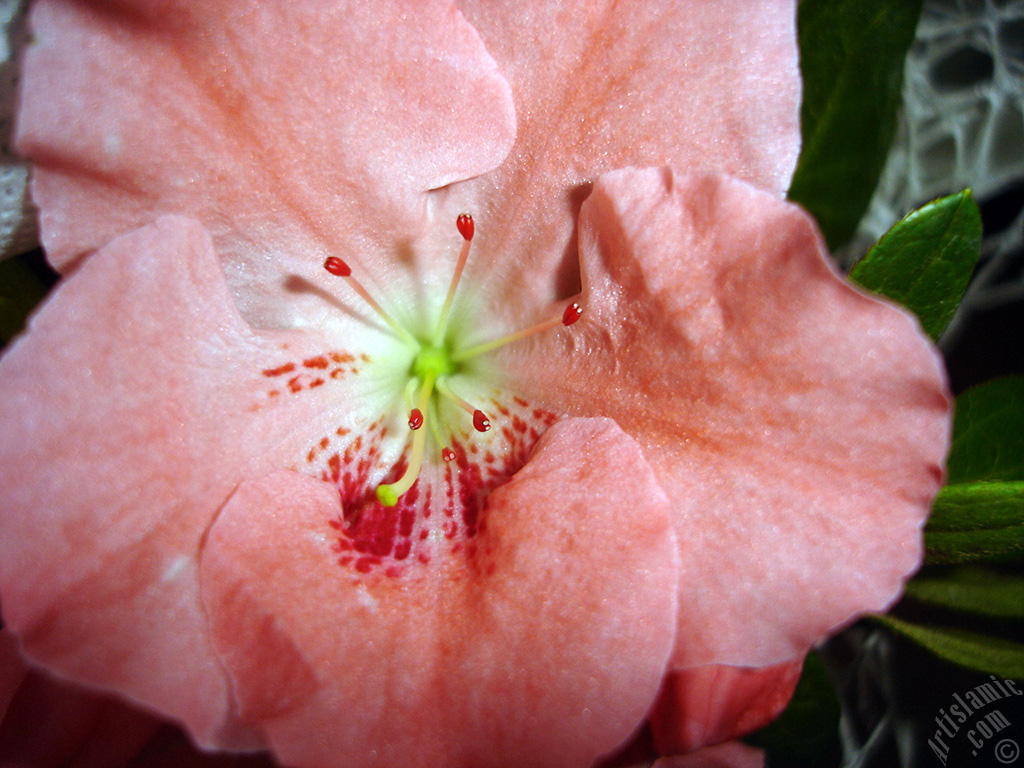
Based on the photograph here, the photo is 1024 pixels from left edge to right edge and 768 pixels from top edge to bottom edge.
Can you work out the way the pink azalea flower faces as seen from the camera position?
facing the viewer

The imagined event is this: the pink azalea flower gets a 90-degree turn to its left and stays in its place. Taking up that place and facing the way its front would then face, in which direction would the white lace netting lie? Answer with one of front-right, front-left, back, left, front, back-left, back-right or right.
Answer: front-left
